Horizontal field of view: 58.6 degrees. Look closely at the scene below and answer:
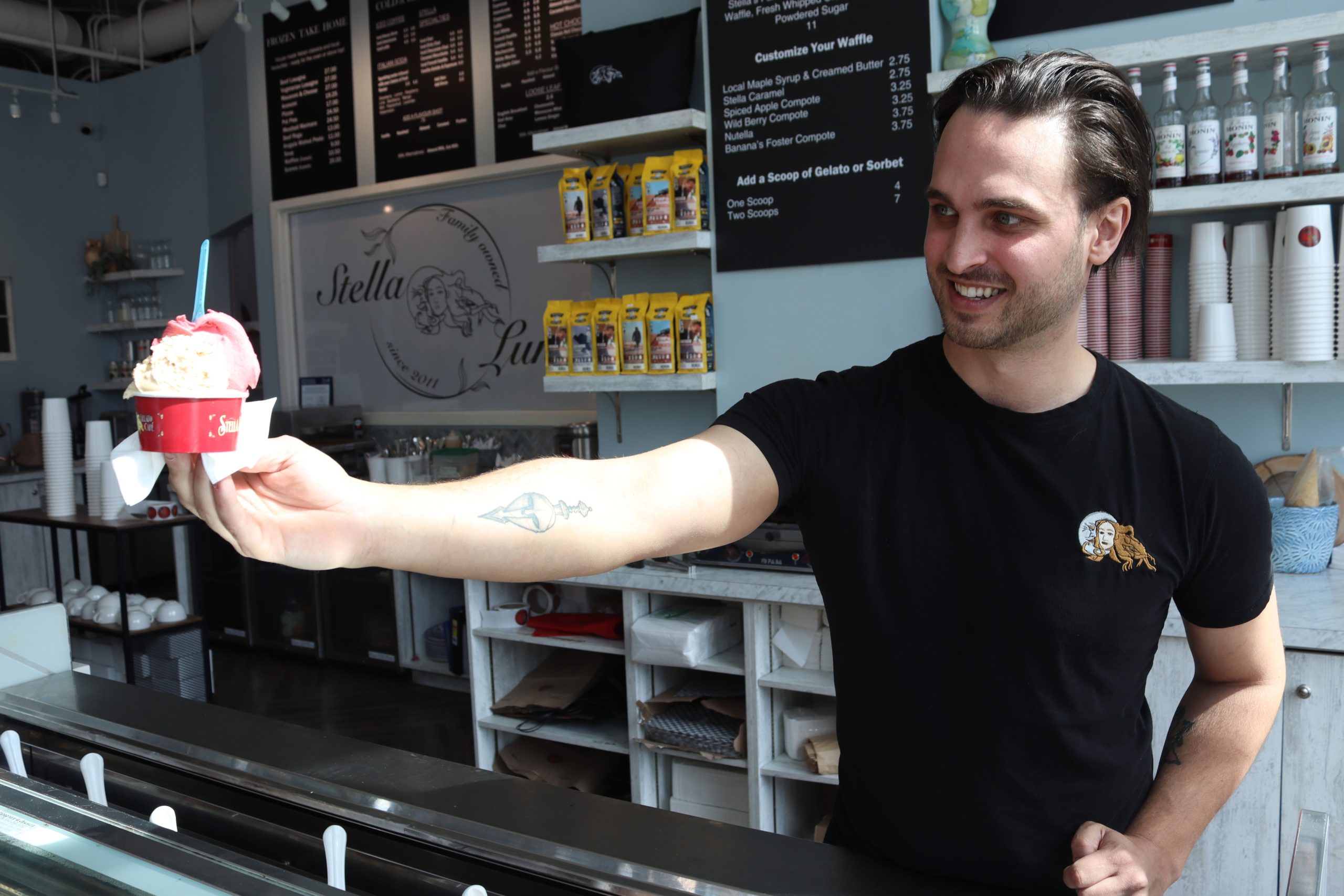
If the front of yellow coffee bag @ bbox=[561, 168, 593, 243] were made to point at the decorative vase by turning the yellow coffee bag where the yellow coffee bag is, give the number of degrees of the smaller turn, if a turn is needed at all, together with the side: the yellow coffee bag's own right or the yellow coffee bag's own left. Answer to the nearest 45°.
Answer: approximately 45° to the yellow coffee bag's own left

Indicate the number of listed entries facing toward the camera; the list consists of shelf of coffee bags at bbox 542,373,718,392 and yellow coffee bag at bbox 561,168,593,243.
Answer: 2

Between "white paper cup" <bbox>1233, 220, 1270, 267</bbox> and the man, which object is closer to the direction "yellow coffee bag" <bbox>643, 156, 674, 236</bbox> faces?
the man

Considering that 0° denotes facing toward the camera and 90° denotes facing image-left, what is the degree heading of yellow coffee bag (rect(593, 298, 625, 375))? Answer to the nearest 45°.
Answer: approximately 0°

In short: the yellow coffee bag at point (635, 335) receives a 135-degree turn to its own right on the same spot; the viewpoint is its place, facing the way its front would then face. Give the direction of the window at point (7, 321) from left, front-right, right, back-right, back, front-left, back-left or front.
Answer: front

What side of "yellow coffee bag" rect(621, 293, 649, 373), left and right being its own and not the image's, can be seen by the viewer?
front

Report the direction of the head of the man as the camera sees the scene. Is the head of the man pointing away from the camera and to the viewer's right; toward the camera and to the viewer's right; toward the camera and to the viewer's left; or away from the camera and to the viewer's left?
toward the camera and to the viewer's left
